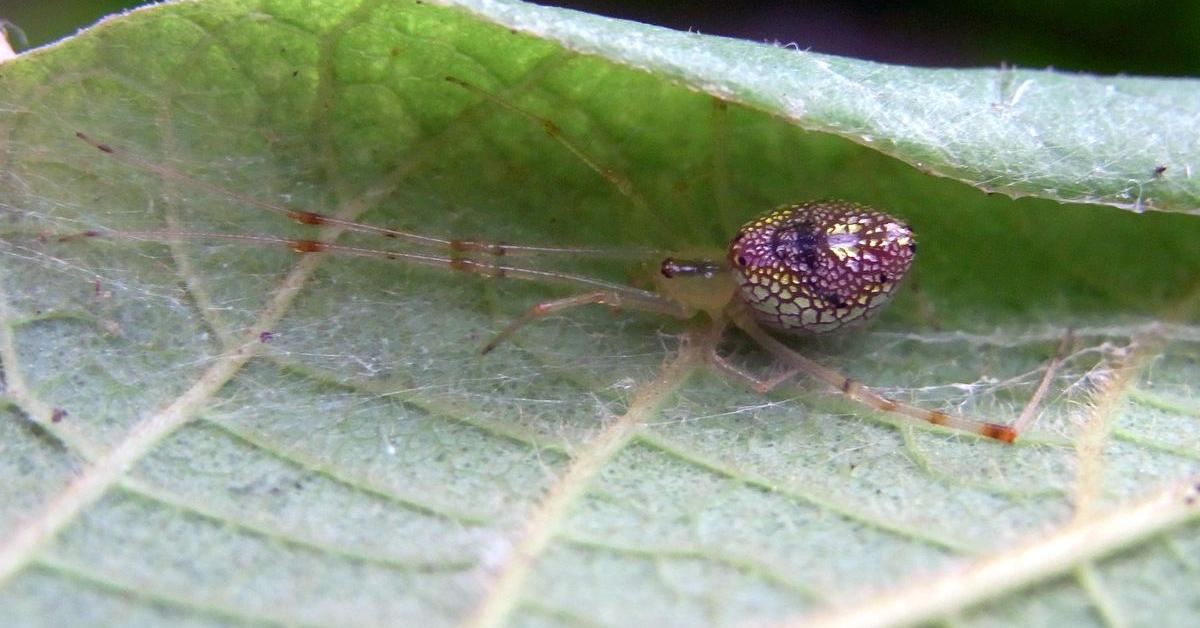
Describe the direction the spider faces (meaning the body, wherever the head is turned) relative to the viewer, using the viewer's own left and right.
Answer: facing to the left of the viewer
